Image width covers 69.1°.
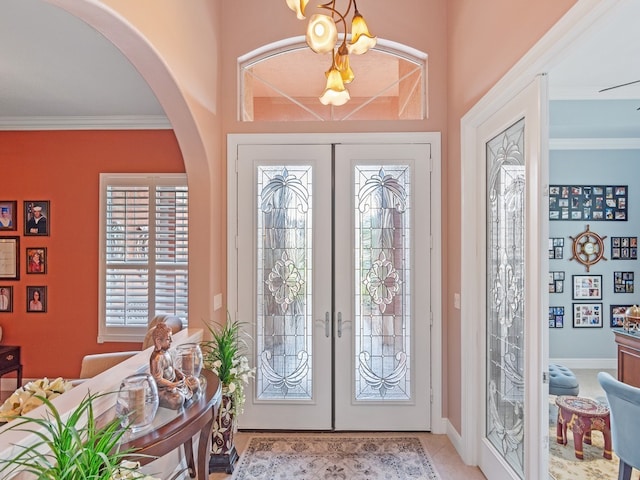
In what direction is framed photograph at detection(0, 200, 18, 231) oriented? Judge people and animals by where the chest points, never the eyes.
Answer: toward the camera

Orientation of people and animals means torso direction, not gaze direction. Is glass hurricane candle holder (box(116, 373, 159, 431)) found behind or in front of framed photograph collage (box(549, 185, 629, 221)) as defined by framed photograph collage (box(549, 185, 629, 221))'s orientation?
in front

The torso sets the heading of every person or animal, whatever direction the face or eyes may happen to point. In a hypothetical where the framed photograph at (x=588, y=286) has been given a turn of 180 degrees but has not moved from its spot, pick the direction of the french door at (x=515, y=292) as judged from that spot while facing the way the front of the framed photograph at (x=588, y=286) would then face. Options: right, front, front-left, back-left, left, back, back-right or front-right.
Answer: back

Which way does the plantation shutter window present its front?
toward the camera

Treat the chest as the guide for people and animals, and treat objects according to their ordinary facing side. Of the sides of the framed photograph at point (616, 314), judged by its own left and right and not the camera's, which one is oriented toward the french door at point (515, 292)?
front

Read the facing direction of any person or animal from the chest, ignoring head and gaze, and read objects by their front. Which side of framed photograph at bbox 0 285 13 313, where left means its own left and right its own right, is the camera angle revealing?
front

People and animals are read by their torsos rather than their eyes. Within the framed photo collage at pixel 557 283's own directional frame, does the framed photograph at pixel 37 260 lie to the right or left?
on its right

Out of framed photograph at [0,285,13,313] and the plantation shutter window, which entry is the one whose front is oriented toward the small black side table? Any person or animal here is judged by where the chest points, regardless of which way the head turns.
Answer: the framed photograph

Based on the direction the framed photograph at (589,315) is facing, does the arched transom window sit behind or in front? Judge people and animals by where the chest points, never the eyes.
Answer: in front

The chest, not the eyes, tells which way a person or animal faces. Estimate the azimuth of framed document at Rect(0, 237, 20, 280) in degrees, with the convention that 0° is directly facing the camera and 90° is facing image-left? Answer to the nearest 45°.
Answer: approximately 0°

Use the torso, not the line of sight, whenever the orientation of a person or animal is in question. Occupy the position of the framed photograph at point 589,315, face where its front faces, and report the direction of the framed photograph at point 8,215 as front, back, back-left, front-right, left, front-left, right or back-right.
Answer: front-right

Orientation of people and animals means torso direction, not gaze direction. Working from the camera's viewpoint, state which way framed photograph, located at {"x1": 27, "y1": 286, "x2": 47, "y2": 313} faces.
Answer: facing the viewer
